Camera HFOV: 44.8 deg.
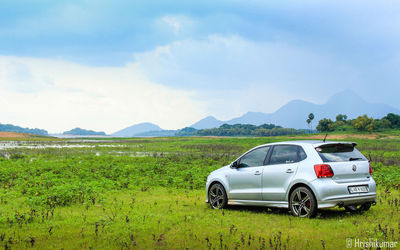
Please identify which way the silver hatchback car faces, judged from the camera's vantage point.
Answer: facing away from the viewer and to the left of the viewer
